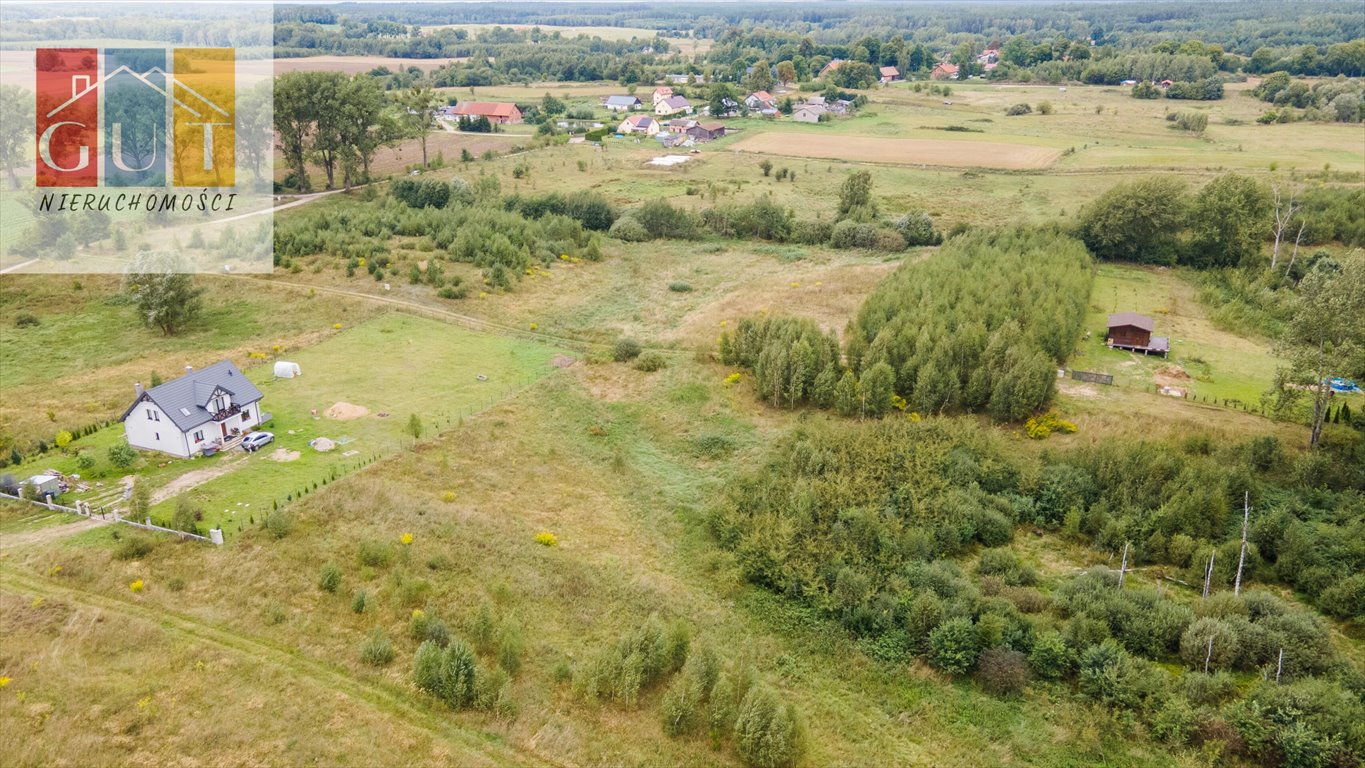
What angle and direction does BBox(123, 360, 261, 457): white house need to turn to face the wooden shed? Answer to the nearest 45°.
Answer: approximately 45° to its left

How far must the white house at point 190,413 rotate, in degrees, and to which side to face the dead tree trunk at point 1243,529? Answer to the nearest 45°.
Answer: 0° — it already faces it

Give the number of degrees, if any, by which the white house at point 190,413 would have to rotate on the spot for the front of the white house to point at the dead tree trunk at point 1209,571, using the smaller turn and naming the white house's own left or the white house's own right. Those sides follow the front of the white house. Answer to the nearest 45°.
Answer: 0° — it already faces it

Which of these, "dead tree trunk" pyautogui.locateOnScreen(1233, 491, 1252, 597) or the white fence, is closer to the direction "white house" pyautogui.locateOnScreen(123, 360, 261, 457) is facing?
the dead tree trunk

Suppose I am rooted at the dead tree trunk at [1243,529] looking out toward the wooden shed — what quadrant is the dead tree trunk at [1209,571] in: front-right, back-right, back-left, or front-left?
back-left

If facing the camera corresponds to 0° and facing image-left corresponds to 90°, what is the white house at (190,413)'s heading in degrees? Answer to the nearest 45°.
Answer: approximately 315°

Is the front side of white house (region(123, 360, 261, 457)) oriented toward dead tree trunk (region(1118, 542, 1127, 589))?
yes
